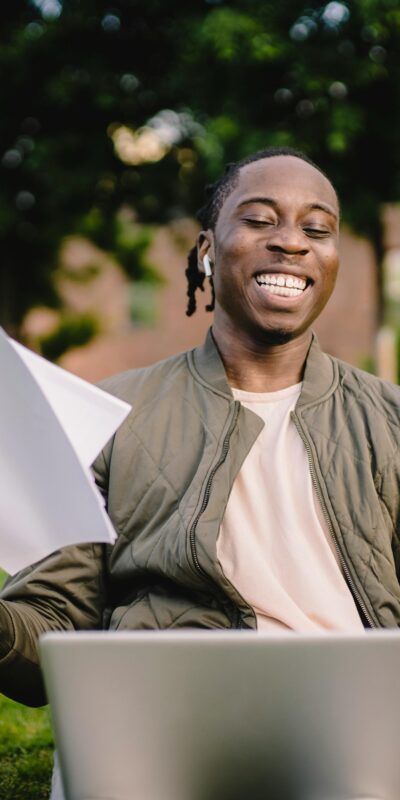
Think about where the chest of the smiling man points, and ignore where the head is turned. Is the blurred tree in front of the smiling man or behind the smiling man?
behind

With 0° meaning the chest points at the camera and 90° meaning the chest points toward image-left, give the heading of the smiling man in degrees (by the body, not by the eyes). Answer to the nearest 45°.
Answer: approximately 0°

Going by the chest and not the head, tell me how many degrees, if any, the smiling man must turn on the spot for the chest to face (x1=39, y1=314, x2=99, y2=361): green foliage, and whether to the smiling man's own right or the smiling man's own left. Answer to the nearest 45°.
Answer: approximately 180°

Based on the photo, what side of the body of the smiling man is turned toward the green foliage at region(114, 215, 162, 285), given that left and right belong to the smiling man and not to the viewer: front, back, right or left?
back
